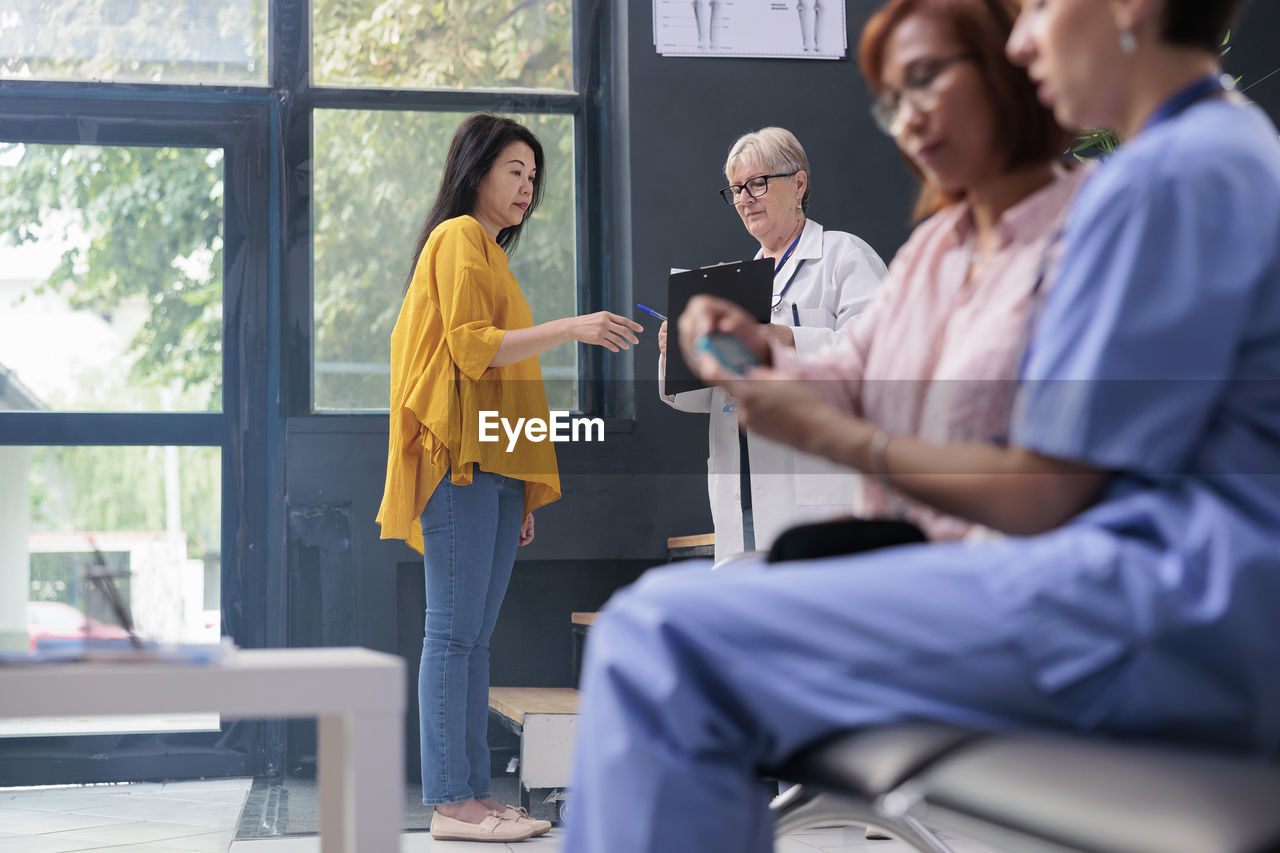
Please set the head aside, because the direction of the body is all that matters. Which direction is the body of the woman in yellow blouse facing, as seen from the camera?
to the viewer's right

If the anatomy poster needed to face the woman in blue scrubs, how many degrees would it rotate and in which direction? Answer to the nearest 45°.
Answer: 0° — it already faces them

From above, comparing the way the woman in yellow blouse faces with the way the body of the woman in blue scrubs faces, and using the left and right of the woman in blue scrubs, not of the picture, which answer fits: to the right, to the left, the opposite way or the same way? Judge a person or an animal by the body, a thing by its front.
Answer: the opposite way

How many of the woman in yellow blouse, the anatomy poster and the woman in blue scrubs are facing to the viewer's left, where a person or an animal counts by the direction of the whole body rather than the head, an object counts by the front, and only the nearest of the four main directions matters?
1

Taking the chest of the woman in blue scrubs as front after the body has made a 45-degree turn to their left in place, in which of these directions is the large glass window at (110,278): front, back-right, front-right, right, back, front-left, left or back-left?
right

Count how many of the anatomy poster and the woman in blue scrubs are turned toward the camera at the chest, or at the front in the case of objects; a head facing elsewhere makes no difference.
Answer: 1

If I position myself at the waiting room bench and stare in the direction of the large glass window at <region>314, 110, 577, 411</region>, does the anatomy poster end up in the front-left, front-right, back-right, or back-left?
front-right

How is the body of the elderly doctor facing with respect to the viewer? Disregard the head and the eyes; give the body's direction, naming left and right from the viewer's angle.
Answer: facing the viewer and to the left of the viewer

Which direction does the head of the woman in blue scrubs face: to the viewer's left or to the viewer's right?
to the viewer's left

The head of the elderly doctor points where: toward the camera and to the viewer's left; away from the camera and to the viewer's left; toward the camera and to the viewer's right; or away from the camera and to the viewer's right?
toward the camera and to the viewer's left

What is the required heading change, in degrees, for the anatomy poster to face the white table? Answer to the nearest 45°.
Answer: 0° — it already faces it

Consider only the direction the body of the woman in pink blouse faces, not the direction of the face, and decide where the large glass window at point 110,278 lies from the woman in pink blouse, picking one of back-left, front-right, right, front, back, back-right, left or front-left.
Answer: right

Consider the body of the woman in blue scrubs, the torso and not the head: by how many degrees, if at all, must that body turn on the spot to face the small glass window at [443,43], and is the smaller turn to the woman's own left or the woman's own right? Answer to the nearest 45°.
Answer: approximately 45° to the woman's own right

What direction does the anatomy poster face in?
toward the camera

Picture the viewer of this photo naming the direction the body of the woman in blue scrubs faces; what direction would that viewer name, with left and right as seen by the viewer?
facing to the left of the viewer
